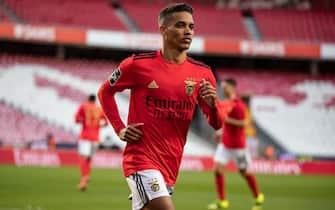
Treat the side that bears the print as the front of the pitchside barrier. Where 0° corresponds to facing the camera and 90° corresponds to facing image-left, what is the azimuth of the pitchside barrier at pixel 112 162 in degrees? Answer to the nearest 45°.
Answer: approximately 0°

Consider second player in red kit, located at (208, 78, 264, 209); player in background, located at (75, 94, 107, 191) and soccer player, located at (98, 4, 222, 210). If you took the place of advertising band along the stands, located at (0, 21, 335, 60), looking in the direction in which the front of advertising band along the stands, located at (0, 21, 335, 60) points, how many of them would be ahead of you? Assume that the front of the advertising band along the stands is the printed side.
3

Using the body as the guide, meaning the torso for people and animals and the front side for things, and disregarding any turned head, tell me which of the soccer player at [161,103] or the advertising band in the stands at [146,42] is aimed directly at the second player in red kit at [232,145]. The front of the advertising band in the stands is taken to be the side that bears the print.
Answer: the advertising band in the stands

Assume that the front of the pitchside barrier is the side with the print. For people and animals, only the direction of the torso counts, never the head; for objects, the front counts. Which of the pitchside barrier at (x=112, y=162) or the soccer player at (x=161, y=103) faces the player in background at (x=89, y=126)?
the pitchside barrier

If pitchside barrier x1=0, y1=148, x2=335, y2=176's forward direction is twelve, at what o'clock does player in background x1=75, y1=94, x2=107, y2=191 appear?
The player in background is roughly at 12 o'clock from the pitchside barrier.

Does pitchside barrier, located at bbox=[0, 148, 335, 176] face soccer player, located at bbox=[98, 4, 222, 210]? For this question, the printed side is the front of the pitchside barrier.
yes
